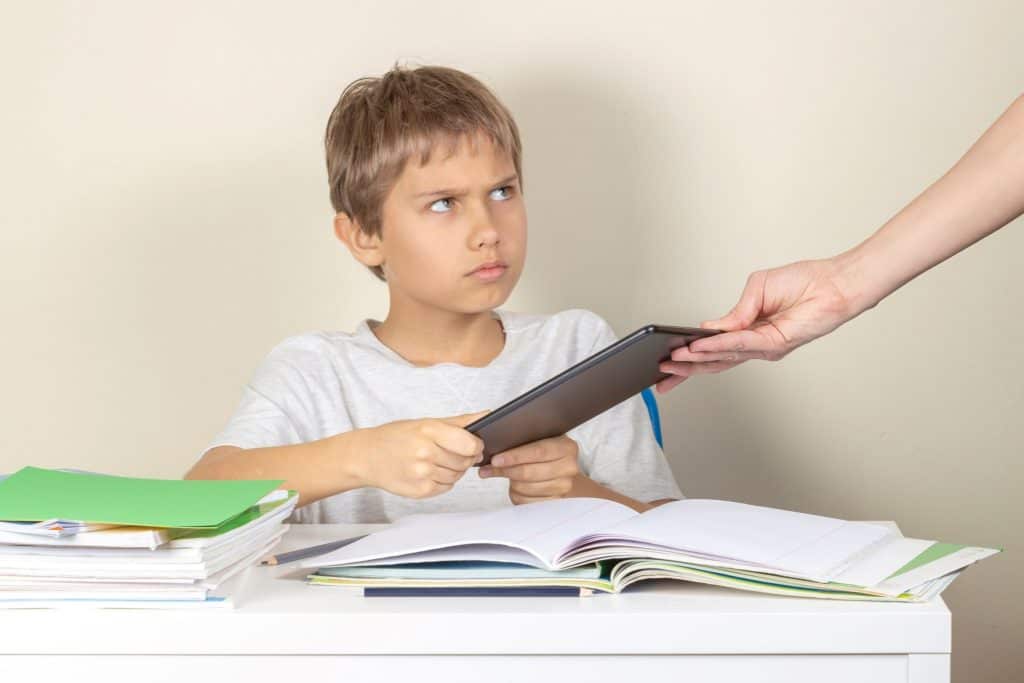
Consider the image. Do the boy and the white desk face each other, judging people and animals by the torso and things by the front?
yes

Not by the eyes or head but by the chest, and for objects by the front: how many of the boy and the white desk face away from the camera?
1

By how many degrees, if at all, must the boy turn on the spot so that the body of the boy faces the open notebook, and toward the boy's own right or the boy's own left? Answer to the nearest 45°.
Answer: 0° — they already face it

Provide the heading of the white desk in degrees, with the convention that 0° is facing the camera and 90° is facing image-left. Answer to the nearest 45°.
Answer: approximately 180°

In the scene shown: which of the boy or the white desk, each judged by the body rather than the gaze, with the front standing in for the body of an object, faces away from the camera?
the white desk

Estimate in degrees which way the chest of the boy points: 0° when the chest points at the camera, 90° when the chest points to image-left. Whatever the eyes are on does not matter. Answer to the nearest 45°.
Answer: approximately 0°

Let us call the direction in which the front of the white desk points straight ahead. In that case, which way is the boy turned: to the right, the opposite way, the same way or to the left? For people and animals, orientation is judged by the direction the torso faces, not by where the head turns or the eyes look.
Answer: the opposite way

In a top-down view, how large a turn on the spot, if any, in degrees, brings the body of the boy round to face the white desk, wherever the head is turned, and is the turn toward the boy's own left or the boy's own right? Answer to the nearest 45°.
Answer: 0° — they already face it
